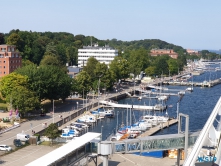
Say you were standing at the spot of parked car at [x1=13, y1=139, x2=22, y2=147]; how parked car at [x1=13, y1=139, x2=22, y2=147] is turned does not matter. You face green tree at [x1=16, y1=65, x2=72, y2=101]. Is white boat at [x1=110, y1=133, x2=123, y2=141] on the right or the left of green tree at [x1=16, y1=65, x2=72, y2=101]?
right

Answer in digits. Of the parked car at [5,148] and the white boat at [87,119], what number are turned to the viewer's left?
1

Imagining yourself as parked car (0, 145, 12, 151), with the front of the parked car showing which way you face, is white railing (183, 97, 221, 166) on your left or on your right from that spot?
on your right

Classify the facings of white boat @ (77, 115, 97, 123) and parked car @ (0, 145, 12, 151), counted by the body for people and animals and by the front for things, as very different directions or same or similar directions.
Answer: very different directions

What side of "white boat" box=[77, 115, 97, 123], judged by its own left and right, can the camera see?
left

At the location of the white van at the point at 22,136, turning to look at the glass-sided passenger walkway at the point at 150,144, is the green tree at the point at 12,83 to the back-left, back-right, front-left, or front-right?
back-left
